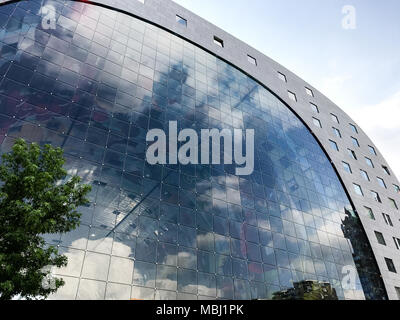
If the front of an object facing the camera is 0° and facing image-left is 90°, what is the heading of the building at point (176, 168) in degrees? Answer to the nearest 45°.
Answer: approximately 315°

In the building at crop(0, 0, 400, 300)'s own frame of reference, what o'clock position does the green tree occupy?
The green tree is roughly at 2 o'clock from the building.
